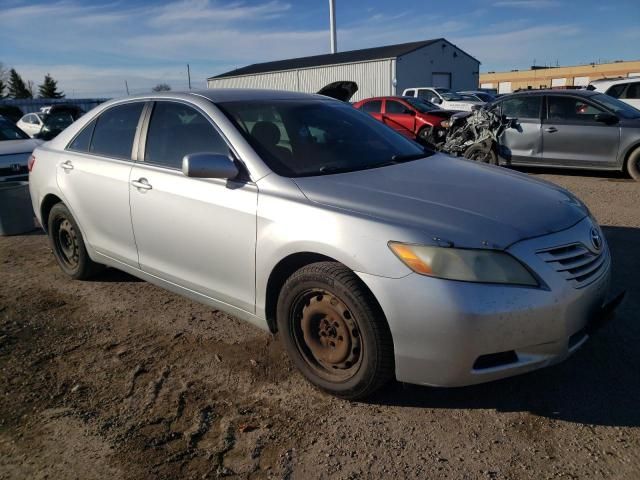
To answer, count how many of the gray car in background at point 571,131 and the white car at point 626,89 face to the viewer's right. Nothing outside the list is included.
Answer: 2

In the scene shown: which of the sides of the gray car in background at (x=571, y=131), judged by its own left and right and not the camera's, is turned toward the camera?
right

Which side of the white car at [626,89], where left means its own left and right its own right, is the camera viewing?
right

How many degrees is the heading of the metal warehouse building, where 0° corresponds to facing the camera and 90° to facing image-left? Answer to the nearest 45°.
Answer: approximately 315°

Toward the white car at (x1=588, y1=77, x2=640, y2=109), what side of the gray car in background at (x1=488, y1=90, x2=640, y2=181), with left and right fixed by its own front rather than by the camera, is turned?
left

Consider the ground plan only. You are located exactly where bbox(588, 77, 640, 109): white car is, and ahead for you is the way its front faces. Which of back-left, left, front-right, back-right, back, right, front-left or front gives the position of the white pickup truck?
back-left

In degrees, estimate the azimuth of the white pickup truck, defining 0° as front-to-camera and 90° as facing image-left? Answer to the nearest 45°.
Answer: approximately 315°
